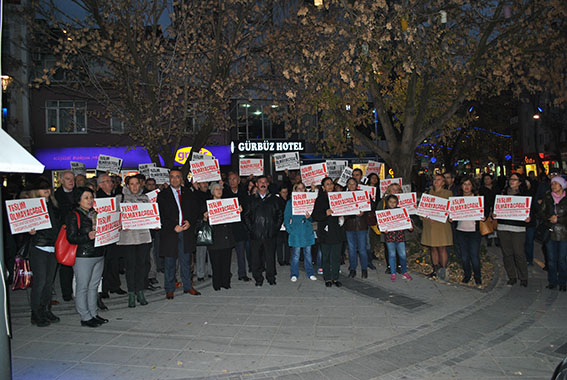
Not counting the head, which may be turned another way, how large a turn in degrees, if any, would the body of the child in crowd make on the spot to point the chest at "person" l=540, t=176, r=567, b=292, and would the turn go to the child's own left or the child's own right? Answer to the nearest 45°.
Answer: approximately 90° to the child's own left

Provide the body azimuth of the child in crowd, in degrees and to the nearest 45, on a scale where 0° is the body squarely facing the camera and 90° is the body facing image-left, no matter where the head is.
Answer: approximately 0°

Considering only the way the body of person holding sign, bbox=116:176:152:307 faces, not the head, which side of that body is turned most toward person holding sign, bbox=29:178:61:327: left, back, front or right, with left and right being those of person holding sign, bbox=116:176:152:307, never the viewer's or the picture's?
right

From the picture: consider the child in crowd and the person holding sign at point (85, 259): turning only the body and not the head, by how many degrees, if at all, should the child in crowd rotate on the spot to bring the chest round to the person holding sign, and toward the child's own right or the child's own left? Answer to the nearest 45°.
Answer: approximately 45° to the child's own right

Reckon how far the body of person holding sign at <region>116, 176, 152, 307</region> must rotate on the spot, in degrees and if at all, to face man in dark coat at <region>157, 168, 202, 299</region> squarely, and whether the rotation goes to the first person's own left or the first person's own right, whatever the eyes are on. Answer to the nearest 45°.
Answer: approximately 135° to the first person's own left

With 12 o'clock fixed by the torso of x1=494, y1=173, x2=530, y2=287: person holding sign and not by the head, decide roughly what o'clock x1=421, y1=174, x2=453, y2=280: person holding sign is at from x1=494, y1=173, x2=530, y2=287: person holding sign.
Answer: x1=421, y1=174, x2=453, y2=280: person holding sign is roughly at 3 o'clock from x1=494, y1=173, x2=530, y2=287: person holding sign.
